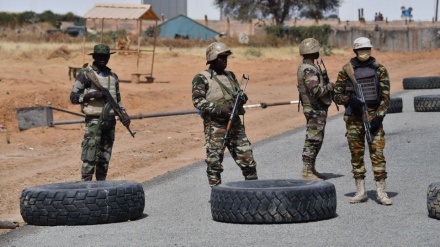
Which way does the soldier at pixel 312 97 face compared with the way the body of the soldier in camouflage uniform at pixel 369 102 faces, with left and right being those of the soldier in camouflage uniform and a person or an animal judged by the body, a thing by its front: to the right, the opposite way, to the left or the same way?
to the left

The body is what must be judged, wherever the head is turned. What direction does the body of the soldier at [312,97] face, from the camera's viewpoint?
to the viewer's right

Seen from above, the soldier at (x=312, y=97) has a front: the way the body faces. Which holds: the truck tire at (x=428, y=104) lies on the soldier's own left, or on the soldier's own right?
on the soldier's own left

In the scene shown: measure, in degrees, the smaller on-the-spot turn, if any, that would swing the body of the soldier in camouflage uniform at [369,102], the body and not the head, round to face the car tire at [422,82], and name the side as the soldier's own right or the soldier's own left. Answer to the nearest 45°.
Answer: approximately 180°

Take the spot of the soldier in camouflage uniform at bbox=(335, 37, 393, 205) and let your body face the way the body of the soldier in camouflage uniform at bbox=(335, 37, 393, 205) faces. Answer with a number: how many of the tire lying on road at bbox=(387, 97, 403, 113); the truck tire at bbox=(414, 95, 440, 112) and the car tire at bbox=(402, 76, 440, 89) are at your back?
3

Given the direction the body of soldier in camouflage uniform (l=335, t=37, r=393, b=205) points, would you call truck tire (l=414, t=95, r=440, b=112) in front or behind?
behind

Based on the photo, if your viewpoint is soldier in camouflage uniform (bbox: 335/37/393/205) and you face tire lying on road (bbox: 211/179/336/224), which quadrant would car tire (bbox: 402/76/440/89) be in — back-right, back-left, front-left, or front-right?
back-right

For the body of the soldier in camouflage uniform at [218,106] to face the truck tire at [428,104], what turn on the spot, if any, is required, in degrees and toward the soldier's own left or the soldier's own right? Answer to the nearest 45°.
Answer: approximately 135° to the soldier's own left

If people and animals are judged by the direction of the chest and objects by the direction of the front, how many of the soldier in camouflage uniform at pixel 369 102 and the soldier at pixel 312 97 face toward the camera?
1

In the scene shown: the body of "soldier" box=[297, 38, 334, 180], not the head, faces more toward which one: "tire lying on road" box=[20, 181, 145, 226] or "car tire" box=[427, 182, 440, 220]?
the car tire
